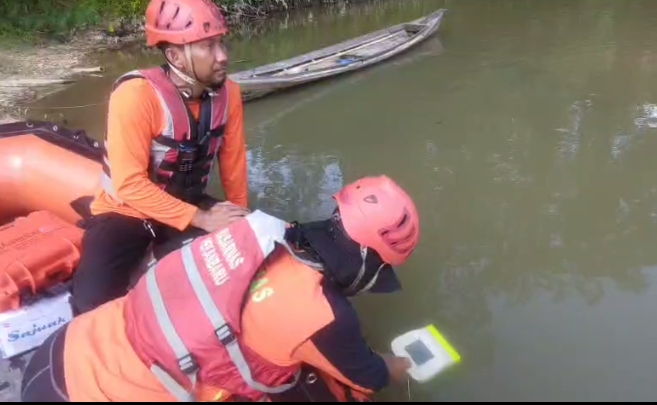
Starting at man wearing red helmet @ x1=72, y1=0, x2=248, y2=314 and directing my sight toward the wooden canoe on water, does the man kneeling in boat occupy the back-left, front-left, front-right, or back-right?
back-right

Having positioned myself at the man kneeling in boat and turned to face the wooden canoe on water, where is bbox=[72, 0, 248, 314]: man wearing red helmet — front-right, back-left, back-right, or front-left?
front-left

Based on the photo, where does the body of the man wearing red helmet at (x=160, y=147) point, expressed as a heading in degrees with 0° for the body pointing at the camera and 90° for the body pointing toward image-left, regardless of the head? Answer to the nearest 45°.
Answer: approximately 315°

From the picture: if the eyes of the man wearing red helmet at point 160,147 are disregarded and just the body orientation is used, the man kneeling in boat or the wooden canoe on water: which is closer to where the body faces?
the man kneeling in boat

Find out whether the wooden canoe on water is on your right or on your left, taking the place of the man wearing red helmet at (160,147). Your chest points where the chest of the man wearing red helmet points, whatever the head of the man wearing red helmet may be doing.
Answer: on your left
